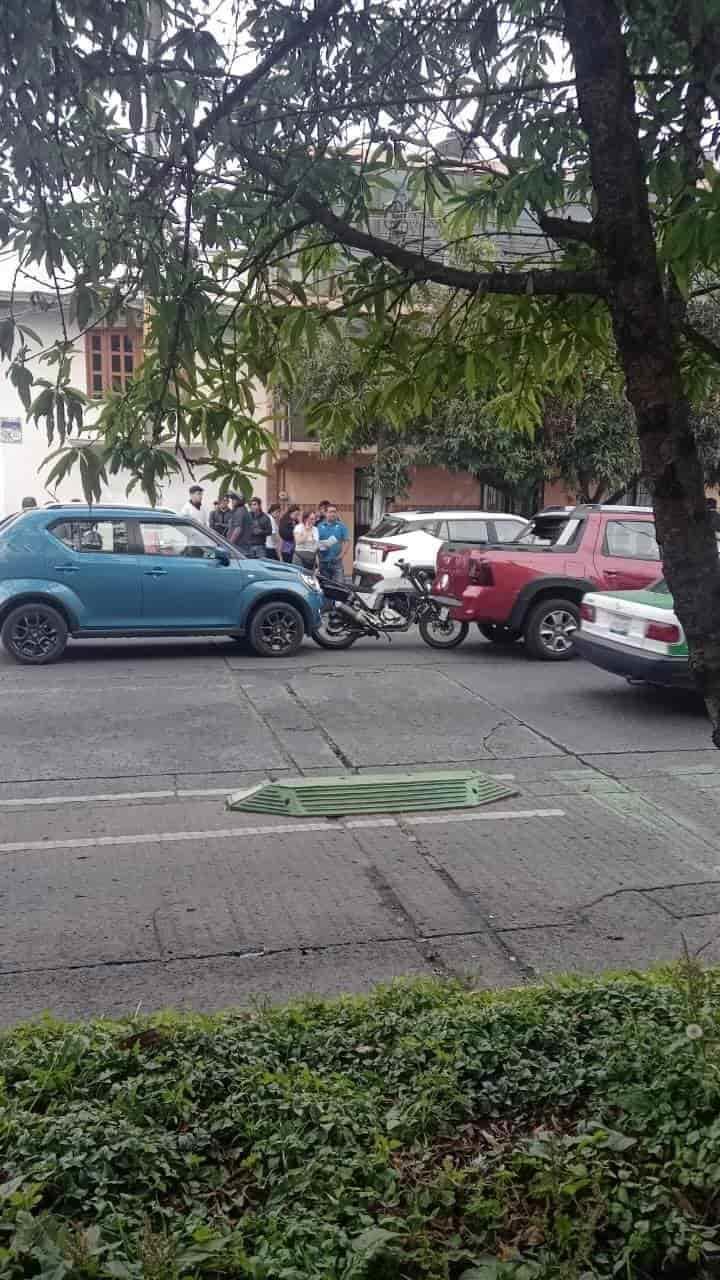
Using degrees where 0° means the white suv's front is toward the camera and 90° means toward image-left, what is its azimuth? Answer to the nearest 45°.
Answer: approximately 225°

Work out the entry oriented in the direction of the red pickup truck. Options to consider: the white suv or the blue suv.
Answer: the blue suv

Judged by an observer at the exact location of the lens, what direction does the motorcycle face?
facing to the right of the viewer

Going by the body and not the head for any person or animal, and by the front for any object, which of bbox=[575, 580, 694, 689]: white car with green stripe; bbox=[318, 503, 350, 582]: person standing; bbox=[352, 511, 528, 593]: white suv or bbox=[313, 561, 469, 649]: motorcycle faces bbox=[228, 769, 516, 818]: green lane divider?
the person standing

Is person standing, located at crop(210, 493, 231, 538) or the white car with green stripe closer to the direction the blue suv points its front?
the white car with green stripe

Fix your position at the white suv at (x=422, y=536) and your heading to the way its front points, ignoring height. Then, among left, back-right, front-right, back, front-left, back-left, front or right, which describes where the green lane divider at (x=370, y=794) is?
back-right

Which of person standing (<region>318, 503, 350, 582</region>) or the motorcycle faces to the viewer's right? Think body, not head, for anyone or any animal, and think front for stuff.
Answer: the motorcycle

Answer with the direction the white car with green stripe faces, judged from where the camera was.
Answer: facing away from the viewer and to the right of the viewer

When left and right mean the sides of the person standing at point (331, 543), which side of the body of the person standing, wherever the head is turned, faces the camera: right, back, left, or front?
front

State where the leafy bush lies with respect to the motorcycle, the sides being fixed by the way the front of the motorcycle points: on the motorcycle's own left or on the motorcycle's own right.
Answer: on the motorcycle's own right

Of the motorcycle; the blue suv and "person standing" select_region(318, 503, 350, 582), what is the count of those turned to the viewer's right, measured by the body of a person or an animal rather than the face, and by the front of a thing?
2

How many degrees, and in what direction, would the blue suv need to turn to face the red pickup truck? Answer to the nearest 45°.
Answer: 0° — it already faces it

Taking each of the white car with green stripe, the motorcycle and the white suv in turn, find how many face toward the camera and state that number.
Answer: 0

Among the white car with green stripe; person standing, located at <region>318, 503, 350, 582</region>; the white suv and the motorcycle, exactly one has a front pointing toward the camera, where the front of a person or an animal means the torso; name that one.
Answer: the person standing

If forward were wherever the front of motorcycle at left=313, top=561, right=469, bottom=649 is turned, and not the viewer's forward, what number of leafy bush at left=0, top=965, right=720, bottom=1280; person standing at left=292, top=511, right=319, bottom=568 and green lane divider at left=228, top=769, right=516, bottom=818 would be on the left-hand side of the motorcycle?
1

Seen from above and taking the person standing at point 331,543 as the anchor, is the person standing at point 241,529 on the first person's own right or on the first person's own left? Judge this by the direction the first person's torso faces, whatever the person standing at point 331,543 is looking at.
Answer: on the first person's own right

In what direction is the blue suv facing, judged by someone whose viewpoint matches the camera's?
facing to the right of the viewer

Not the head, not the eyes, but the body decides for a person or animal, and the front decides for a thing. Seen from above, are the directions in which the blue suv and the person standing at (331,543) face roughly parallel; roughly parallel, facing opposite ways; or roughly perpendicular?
roughly perpendicular
